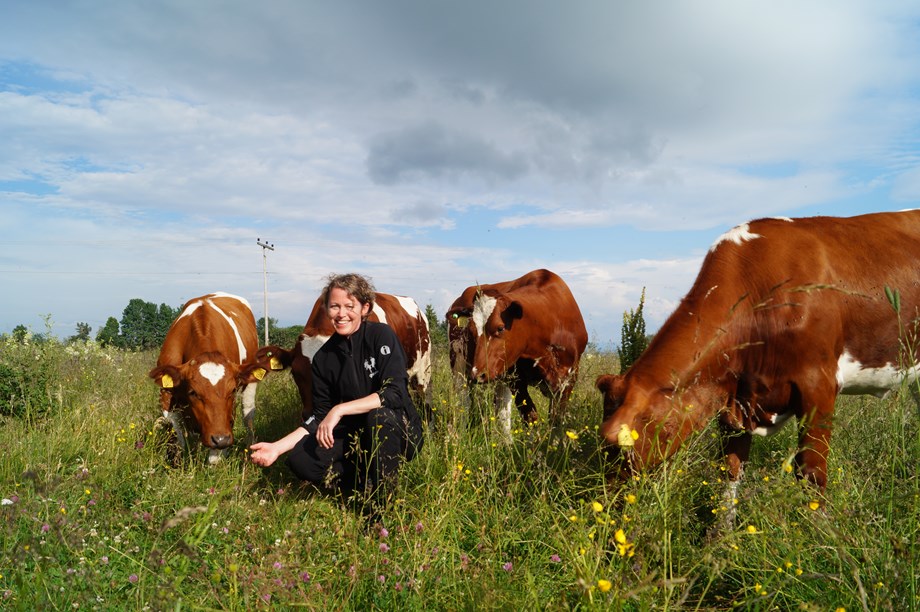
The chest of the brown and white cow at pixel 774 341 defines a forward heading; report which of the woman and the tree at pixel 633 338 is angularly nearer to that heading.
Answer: the woman

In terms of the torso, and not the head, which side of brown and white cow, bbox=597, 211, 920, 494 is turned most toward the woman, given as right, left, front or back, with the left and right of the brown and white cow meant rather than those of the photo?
front

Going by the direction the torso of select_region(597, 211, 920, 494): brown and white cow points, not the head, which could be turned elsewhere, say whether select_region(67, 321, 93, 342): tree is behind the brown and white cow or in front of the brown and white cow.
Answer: in front

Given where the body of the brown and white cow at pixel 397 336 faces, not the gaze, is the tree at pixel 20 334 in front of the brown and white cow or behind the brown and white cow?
in front

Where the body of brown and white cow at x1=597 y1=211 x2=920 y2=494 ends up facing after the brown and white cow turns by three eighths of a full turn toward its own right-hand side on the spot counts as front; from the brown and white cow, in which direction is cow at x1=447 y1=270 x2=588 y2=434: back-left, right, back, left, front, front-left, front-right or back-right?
left

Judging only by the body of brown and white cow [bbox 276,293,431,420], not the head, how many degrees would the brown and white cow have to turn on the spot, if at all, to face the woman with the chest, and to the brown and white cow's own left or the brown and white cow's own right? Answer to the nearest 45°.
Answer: approximately 90° to the brown and white cow's own left

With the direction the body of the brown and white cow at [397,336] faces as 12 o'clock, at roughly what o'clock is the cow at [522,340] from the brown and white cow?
The cow is roughly at 7 o'clock from the brown and white cow.

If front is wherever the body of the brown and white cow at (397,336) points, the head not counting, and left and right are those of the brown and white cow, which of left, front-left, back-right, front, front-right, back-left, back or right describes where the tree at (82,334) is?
front-right

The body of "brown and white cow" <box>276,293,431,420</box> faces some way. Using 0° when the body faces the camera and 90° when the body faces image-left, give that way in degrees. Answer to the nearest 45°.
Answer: approximately 90°

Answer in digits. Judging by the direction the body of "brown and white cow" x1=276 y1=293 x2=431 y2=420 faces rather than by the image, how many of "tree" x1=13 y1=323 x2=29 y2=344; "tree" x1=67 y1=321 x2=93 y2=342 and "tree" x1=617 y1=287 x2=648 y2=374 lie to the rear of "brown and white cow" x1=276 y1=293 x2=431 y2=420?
1

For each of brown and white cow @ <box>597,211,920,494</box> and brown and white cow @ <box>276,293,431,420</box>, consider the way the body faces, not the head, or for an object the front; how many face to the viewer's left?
2

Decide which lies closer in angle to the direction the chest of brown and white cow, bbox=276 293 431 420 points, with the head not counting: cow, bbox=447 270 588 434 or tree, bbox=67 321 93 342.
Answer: the tree

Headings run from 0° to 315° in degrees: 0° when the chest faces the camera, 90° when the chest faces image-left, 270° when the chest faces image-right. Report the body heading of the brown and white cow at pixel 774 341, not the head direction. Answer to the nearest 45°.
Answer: approximately 90°

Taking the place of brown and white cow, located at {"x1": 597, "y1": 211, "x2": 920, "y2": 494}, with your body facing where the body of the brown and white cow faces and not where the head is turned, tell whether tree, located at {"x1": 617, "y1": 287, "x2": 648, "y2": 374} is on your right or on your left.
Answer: on your right
